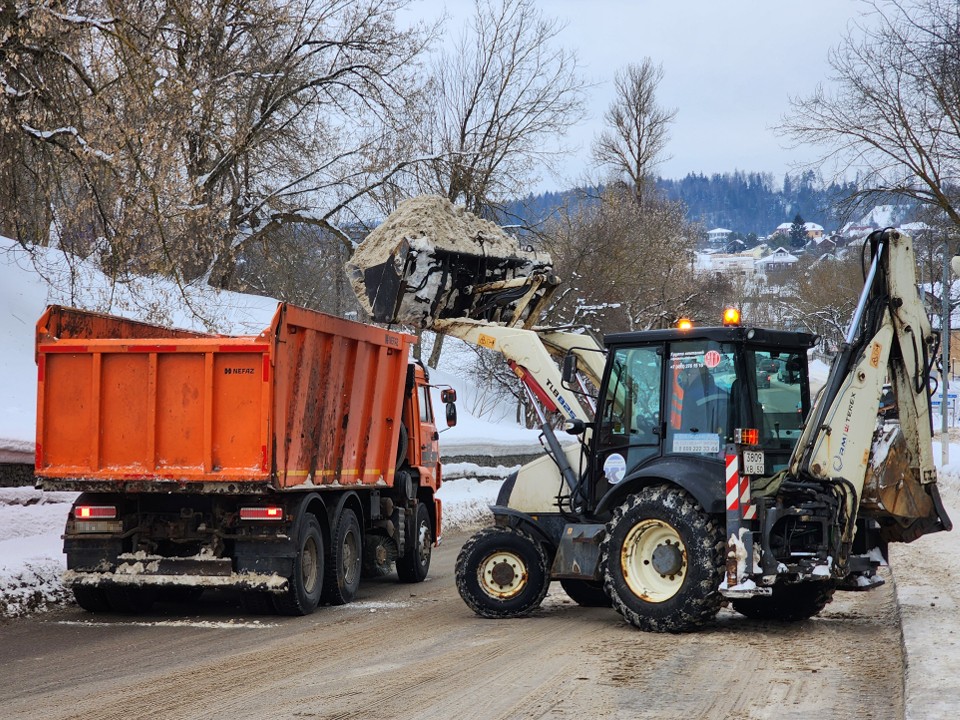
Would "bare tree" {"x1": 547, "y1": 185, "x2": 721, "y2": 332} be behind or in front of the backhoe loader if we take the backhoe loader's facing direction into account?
in front

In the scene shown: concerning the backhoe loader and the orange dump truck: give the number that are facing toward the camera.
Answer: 0

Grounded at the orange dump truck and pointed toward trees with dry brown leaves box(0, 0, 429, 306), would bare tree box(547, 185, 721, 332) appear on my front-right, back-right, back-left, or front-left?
front-right

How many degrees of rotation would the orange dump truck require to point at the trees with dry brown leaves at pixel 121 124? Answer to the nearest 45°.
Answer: approximately 45° to its left

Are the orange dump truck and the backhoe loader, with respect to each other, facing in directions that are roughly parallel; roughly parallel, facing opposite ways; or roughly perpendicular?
roughly perpendicular

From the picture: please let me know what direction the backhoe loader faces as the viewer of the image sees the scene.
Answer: facing away from the viewer and to the left of the viewer

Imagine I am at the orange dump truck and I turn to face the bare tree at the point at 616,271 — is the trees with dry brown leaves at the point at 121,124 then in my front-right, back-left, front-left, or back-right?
front-left

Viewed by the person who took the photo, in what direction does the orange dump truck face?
facing away from the viewer and to the right of the viewer

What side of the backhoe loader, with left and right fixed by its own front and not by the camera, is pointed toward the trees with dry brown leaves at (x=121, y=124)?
front
